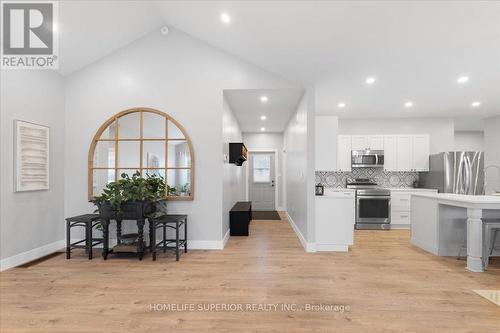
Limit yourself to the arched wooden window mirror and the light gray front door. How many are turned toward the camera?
2

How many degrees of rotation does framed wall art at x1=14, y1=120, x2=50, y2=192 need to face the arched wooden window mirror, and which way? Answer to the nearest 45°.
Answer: approximately 45° to its left

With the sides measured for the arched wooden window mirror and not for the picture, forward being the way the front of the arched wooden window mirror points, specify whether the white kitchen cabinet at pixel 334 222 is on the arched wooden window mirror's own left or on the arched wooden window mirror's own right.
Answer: on the arched wooden window mirror's own left

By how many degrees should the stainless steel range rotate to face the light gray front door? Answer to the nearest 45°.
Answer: approximately 135° to its right

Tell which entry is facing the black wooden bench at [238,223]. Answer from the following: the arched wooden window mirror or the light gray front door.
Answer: the light gray front door

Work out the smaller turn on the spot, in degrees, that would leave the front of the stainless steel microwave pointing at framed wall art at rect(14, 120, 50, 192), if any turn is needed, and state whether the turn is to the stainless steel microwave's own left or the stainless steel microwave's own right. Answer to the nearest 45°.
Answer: approximately 45° to the stainless steel microwave's own right

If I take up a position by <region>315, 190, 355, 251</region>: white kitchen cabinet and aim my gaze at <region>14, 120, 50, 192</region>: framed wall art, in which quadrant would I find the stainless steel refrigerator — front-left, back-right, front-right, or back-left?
back-right

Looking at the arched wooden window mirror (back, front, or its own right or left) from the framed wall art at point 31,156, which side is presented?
right

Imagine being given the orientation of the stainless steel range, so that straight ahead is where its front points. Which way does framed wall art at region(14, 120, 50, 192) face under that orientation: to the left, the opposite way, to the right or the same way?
to the left

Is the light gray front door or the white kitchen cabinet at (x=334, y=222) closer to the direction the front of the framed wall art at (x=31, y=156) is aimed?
the white kitchen cabinet
